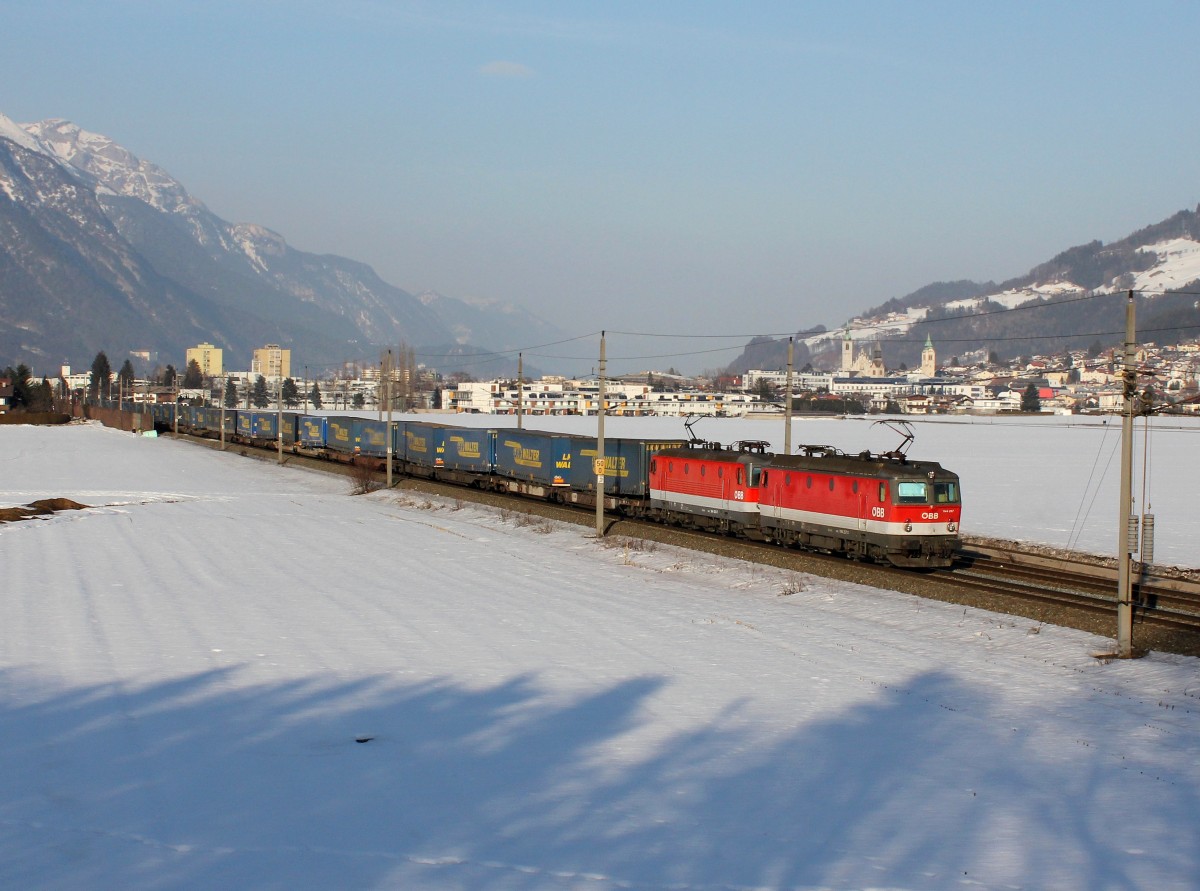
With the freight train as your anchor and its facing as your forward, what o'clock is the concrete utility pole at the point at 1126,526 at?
The concrete utility pole is roughly at 1 o'clock from the freight train.

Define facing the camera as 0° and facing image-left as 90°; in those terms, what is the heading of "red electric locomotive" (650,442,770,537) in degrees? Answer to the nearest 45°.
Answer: approximately 315°

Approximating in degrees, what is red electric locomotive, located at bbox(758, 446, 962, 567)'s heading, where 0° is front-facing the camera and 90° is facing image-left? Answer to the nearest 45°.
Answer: approximately 315°

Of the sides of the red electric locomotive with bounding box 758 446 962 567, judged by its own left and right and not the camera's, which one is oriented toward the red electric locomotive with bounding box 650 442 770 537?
back
